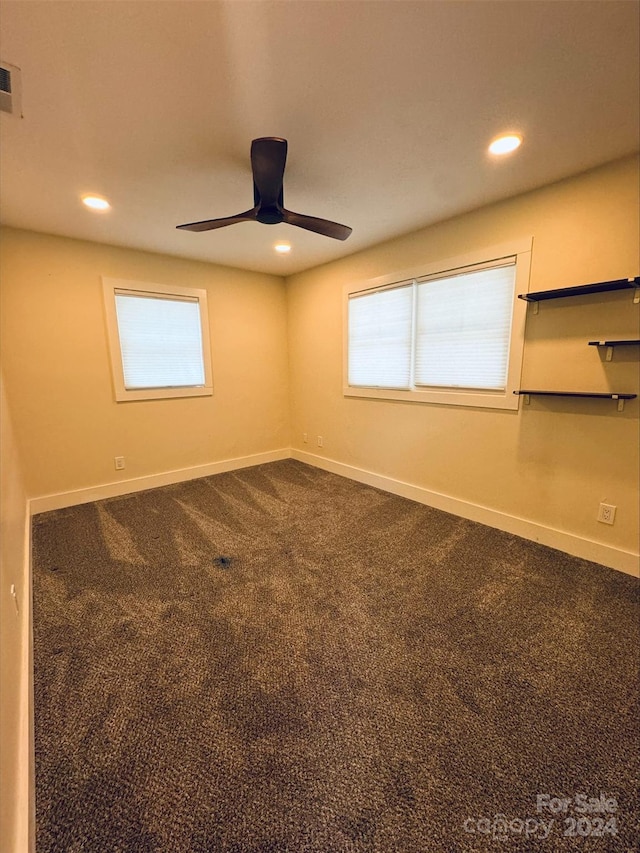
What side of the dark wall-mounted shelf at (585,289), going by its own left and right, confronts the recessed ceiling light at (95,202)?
front

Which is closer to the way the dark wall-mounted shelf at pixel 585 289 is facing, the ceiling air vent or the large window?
the ceiling air vent

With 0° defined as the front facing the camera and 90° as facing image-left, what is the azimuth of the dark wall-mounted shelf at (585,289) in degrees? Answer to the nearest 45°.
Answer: approximately 45°

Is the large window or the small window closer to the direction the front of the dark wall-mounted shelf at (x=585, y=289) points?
the small window

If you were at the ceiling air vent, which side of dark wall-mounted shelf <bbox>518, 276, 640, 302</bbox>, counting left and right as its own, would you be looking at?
front

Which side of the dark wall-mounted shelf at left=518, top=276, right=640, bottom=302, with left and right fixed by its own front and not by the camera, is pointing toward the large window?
right

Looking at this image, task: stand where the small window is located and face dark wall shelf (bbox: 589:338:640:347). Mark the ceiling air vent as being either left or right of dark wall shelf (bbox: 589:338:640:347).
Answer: right

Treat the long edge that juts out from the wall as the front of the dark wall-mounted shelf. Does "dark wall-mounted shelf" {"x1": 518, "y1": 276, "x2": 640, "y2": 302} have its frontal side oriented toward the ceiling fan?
yes

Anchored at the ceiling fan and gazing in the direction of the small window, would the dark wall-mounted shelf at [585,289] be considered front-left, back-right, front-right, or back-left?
back-right
